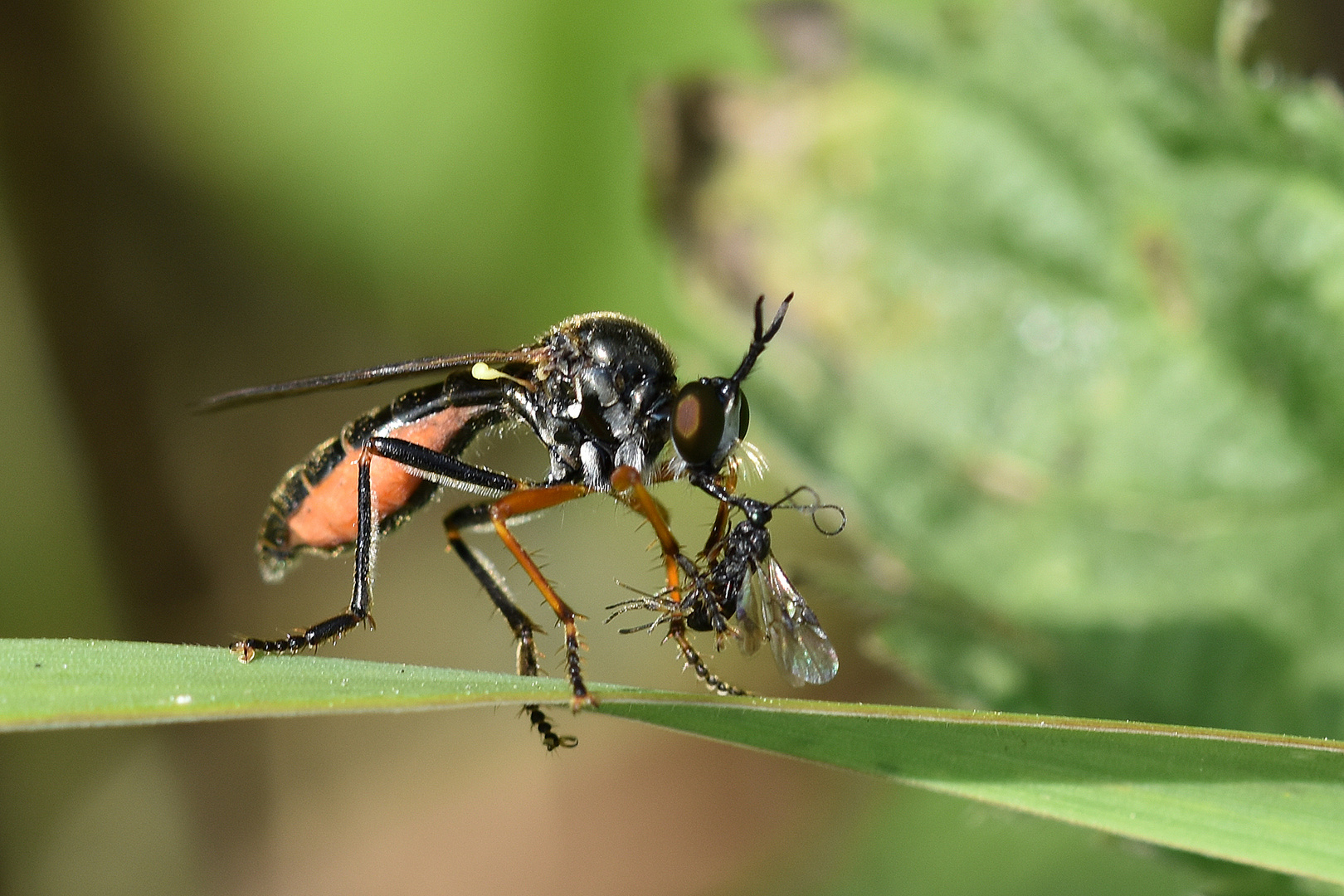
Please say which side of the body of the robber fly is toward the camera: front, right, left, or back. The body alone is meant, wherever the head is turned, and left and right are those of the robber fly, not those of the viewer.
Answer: right
